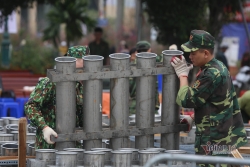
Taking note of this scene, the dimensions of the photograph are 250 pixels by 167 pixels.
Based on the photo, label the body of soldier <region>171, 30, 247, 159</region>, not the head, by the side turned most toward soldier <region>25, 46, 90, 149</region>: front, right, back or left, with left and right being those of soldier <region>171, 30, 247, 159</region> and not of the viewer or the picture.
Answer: front

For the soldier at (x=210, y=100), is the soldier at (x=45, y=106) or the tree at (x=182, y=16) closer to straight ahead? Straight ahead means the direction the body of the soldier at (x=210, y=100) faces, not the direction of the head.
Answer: the soldier

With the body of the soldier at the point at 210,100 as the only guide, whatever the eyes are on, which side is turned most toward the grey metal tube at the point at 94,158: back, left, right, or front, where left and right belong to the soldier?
front

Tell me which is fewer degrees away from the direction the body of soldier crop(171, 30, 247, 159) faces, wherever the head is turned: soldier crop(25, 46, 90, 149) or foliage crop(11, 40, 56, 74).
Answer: the soldier

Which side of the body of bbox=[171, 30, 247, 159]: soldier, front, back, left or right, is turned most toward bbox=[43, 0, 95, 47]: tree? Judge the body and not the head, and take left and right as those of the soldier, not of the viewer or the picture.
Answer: right

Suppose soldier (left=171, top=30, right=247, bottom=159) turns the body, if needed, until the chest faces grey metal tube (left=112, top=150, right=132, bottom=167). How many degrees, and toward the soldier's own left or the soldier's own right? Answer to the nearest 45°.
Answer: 0° — they already face it

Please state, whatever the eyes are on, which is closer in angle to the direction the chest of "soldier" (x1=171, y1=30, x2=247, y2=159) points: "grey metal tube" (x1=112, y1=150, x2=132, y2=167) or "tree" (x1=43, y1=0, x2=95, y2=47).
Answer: the grey metal tube

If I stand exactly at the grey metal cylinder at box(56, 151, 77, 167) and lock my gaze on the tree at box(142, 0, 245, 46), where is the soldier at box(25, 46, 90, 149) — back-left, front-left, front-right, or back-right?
front-left

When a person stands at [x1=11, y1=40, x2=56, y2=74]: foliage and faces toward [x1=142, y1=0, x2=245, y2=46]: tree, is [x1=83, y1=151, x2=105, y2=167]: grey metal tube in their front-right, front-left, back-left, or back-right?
front-right

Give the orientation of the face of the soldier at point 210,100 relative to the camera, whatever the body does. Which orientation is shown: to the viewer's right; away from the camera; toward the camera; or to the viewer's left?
to the viewer's left

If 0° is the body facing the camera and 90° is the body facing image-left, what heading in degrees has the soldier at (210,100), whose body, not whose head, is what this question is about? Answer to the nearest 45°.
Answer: approximately 90°
